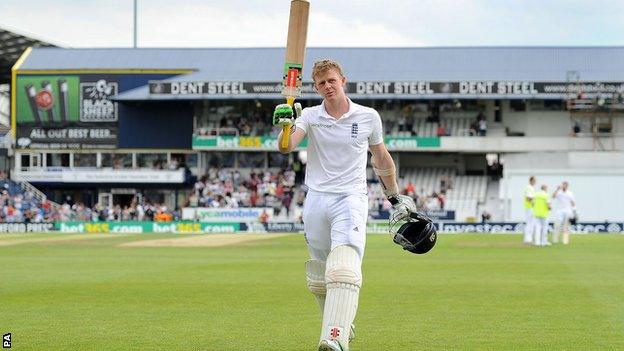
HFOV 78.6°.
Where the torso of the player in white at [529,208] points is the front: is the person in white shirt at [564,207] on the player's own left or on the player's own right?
on the player's own left

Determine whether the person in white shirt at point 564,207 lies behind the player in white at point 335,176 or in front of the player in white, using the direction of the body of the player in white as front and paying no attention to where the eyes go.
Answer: behind

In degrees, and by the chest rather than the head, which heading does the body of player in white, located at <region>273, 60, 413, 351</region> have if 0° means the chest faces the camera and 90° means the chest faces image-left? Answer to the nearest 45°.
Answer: approximately 0°

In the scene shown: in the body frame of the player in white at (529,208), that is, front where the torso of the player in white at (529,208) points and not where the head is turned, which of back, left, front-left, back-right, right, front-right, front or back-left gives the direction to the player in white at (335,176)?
right
